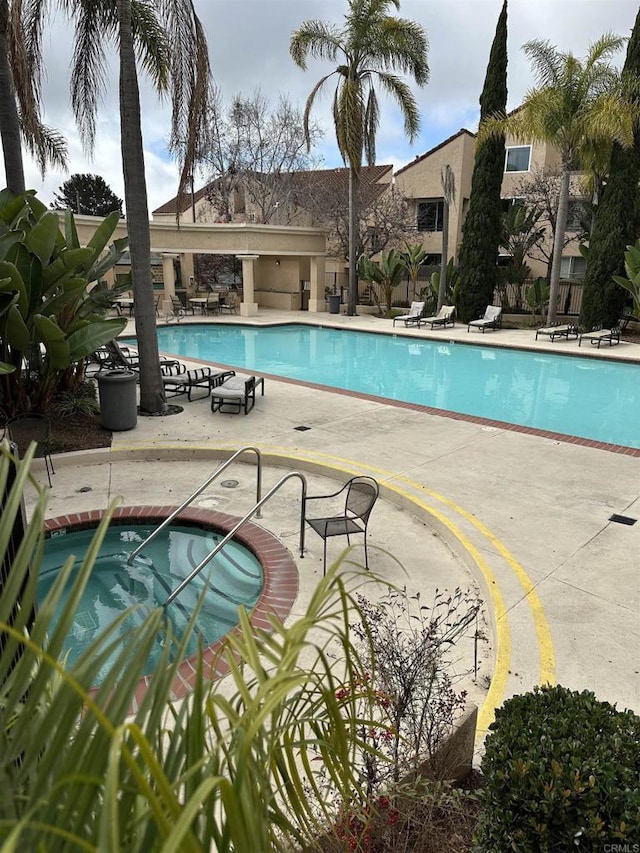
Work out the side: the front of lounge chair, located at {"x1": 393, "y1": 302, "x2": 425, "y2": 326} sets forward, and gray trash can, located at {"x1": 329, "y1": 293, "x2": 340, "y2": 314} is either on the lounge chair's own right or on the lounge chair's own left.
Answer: on the lounge chair's own right

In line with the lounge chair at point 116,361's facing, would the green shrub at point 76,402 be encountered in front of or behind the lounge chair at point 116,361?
behind

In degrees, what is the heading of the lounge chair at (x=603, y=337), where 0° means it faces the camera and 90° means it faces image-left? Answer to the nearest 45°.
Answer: approximately 45°

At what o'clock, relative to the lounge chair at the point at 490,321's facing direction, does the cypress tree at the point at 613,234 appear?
The cypress tree is roughly at 8 o'clock from the lounge chair.

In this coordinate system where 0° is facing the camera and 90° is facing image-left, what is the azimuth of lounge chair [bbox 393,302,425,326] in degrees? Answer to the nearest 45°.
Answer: approximately 45°

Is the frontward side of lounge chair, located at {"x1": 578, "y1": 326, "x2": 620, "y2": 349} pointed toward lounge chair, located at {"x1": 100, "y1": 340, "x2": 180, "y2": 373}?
yes

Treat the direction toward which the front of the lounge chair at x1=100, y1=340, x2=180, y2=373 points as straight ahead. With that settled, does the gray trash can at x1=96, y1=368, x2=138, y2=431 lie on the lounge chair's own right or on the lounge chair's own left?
on the lounge chair's own right

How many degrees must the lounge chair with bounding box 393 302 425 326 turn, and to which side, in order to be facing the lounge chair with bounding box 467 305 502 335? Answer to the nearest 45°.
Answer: approximately 135° to its left
